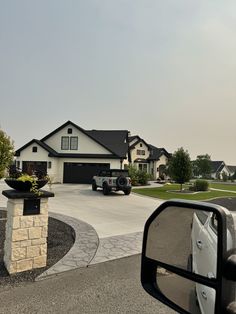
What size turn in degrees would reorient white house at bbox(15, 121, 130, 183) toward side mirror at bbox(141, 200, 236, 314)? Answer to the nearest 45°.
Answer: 0° — it already faces it

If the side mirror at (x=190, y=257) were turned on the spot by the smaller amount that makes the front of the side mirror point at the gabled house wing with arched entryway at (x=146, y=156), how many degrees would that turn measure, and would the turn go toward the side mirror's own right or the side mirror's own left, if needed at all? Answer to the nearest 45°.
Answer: approximately 180°

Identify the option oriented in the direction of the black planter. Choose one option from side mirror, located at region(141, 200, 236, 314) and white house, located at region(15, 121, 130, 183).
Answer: the white house

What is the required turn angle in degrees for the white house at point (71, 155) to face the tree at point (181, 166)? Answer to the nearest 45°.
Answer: approximately 45° to its left

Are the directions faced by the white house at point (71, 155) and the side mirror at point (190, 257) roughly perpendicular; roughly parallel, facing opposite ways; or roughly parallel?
roughly parallel

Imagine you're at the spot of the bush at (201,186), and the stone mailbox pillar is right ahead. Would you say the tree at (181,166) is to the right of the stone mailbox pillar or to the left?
right

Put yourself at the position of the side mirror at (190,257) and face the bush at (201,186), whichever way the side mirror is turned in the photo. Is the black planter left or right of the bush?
left

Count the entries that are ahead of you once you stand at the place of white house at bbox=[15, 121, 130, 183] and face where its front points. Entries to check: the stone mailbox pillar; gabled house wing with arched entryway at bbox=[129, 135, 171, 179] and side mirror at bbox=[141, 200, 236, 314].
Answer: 2

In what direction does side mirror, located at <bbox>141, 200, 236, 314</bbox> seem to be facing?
toward the camera

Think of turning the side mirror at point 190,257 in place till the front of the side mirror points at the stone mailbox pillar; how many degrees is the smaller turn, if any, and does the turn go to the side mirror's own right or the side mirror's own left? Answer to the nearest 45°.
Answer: approximately 135° to the side mirror's own right

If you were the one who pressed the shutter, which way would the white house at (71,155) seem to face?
facing the viewer

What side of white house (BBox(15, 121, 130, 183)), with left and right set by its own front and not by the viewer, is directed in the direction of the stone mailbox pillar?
front

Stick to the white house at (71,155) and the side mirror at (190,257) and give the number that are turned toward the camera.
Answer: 2
